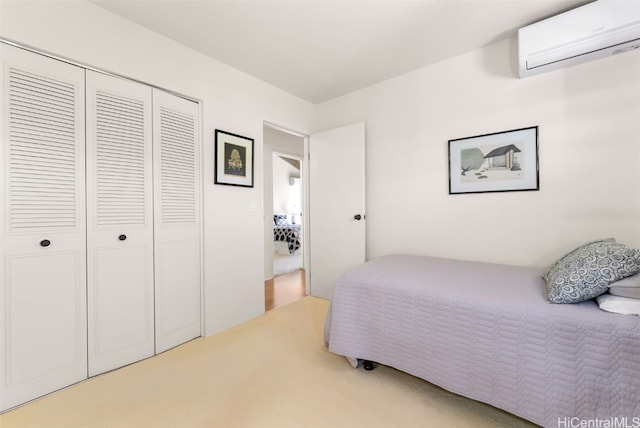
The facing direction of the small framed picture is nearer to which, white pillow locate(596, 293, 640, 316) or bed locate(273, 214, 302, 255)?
the white pillow

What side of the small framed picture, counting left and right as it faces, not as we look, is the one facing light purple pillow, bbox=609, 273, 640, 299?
front

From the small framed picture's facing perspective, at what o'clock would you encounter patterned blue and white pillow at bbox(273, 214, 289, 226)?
The patterned blue and white pillow is roughly at 8 o'clock from the small framed picture.

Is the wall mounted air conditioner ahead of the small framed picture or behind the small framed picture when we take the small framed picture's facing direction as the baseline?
ahead

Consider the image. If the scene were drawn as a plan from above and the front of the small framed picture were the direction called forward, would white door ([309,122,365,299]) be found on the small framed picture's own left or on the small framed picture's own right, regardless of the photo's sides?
on the small framed picture's own left

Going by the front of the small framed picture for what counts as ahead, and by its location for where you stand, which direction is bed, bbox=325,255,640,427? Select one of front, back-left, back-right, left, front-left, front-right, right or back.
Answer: front

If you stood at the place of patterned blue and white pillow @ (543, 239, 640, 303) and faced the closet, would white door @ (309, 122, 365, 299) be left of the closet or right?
right

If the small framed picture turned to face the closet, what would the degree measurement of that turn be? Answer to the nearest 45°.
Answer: approximately 90° to its right

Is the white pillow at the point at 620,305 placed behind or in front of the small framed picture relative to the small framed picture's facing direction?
in front

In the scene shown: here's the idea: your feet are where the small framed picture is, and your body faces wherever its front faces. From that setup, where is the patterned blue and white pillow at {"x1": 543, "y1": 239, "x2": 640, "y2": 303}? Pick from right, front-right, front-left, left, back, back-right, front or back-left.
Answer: front

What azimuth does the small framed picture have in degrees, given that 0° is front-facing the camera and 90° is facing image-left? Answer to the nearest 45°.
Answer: approximately 315°

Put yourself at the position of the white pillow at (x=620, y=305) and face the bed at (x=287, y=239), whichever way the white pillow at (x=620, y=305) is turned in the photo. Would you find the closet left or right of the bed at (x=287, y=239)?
left

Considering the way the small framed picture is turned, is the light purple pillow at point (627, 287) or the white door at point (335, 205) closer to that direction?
the light purple pillow
